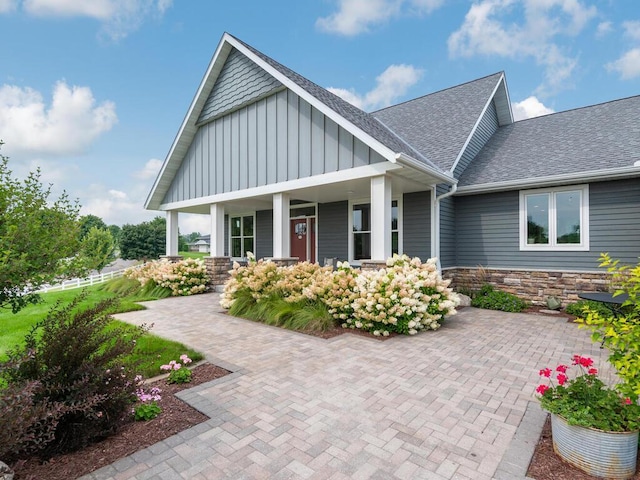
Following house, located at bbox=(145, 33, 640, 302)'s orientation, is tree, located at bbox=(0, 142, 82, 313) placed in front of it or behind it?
in front

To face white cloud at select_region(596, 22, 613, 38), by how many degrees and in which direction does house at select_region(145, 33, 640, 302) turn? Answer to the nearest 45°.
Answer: approximately 135° to its left

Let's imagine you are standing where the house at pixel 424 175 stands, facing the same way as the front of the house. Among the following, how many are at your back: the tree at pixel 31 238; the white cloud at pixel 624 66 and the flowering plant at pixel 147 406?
1

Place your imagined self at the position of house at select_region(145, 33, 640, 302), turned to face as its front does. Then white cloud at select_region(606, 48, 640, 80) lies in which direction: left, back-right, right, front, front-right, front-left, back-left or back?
back

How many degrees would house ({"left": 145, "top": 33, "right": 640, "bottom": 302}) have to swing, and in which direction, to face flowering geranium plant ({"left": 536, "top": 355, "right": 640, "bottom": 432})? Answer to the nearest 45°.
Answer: approximately 45° to its left

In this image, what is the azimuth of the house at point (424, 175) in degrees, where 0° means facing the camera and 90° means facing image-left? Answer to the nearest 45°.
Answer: approximately 45°

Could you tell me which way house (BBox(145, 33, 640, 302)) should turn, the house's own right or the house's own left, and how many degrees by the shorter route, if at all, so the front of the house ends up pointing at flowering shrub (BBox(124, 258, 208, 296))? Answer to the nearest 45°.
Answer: approximately 45° to the house's own right
